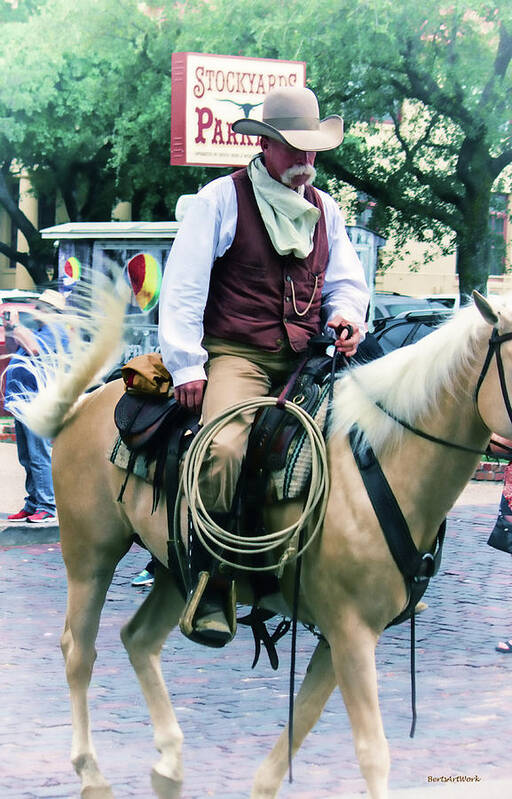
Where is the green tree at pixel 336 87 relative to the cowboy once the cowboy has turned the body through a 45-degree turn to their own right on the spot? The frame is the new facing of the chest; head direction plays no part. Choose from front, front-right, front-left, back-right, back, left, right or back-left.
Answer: back

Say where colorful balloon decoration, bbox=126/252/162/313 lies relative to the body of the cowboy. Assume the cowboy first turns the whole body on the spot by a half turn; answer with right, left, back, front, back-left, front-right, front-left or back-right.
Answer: front-right

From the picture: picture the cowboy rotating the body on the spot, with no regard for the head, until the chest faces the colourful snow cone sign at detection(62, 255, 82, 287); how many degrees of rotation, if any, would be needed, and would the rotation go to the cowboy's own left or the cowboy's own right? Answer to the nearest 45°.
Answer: approximately 135° to the cowboy's own left

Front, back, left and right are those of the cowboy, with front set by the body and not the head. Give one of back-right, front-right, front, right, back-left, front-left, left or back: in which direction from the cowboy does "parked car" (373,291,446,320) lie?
back-left

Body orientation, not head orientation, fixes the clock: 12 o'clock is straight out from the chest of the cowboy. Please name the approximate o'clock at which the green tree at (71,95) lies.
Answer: The green tree is roughly at 7 o'clock from the cowboy.

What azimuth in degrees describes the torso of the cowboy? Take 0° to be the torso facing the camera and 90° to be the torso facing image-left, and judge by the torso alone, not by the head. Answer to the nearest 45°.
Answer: approximately 315°
